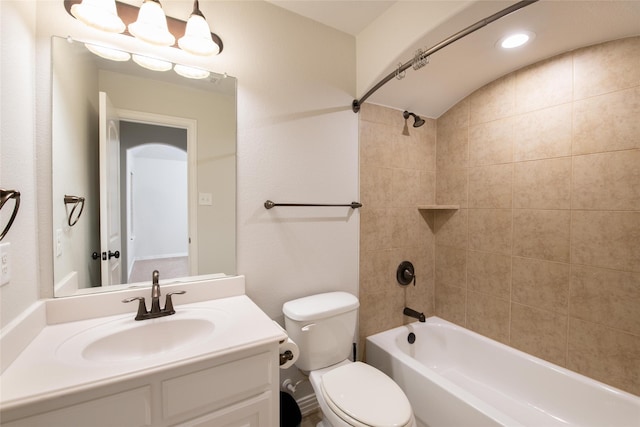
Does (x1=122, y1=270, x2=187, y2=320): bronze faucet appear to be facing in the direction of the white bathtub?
no

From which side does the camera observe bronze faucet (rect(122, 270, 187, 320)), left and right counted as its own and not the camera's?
front

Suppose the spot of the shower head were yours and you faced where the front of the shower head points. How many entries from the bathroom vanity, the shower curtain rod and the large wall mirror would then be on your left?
0

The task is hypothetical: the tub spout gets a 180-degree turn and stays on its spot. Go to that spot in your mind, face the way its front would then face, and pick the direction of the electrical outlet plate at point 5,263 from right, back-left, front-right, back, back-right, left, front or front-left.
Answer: left

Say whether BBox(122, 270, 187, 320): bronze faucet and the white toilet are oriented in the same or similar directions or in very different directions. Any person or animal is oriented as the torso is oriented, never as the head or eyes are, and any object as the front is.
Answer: same or similar directions

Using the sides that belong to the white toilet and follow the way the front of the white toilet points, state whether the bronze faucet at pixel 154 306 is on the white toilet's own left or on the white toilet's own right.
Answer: on the white toilet's own right

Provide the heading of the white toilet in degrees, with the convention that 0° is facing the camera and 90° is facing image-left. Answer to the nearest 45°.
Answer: approximately 315°

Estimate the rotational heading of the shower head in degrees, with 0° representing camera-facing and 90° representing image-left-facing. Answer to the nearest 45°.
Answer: approximately 315°

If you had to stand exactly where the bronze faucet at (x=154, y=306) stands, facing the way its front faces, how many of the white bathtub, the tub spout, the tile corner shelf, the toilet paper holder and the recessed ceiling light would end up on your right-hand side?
0

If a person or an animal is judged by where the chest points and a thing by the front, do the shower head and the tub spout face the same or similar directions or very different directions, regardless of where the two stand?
same or similar directions

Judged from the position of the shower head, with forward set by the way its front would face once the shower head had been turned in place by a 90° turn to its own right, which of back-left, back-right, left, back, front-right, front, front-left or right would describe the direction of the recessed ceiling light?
left

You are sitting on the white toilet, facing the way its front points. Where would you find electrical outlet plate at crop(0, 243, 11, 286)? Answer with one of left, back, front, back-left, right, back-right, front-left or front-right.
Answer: right

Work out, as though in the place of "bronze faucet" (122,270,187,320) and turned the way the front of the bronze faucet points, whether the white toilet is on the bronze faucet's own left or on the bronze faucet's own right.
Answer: on the bronze faucet's own left

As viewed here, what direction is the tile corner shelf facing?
toward the camera
